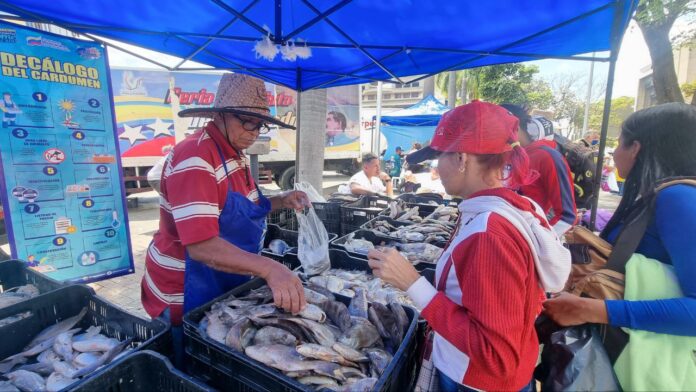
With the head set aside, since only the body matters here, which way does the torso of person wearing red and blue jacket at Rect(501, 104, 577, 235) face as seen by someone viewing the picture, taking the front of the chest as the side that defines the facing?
to the viewer's left

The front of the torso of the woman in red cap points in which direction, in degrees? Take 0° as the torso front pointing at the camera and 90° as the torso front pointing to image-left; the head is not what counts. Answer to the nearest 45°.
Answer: approximately 90°

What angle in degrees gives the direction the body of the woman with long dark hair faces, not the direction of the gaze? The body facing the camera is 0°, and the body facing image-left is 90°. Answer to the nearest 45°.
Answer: approximately 90°

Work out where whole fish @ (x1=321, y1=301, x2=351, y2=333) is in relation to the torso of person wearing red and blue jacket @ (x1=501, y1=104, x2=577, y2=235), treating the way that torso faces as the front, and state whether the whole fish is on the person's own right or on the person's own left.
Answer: on the person's own left

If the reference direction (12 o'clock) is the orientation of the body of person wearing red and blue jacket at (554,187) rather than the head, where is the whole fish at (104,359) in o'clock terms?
The whole fish is roughly at 10 o'clock from the person wearing red and blue jacket.

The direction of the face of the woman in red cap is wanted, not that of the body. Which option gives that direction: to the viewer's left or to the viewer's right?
to the viewer's left
